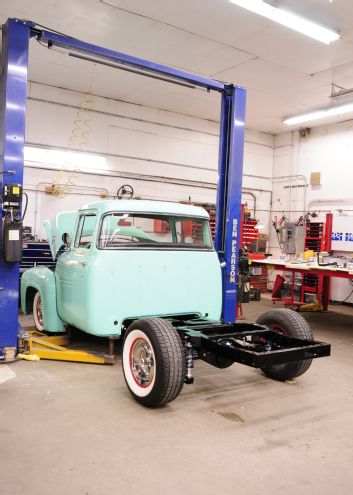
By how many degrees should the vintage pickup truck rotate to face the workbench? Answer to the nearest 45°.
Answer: approximately 90° to its right

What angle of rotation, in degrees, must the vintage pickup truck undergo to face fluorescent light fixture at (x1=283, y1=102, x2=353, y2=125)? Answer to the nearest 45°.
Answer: approximately 90° to its right

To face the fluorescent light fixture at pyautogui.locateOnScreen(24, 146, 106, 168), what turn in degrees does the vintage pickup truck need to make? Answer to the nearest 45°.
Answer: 0° — it already faces it

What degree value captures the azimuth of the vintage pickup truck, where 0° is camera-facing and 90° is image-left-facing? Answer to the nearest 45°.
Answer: approximately 135°
